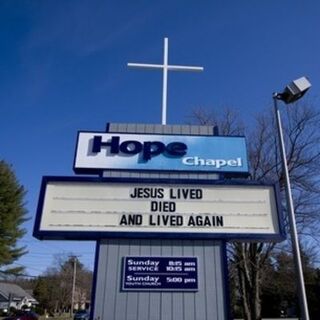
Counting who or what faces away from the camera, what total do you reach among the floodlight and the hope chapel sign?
0

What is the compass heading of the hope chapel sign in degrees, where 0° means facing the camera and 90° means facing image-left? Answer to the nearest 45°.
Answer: approximately 0°

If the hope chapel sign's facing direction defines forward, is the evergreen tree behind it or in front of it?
behind
